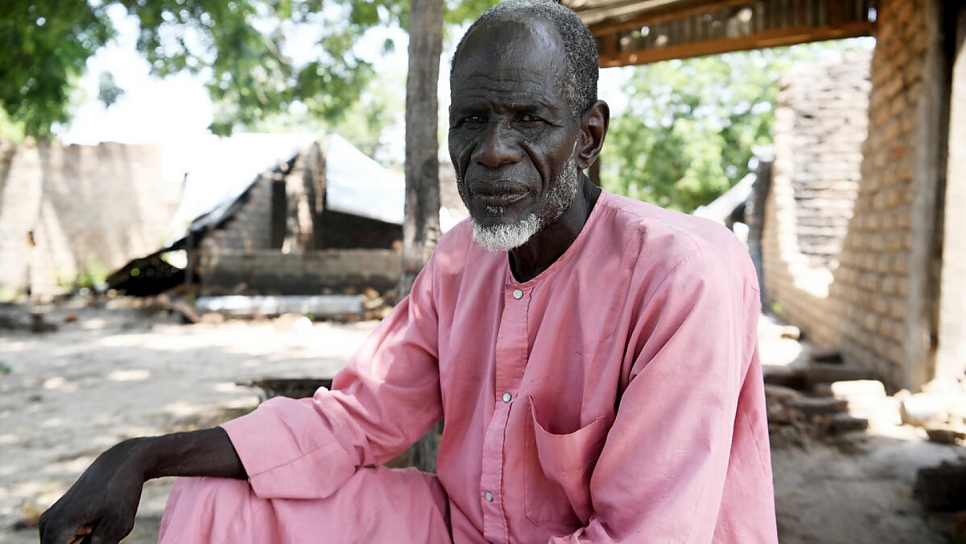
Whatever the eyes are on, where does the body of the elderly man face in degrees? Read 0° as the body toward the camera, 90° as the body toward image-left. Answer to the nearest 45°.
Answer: approximately 45°

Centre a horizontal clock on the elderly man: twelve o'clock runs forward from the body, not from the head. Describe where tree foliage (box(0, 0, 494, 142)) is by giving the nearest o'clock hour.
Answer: The tree foliage is roughly at 4 o'clock from the elderly man.

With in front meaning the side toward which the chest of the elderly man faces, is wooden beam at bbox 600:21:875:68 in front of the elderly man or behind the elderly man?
behind

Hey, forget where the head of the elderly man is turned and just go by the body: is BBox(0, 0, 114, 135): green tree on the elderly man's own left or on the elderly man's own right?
on the elderly man's own right
